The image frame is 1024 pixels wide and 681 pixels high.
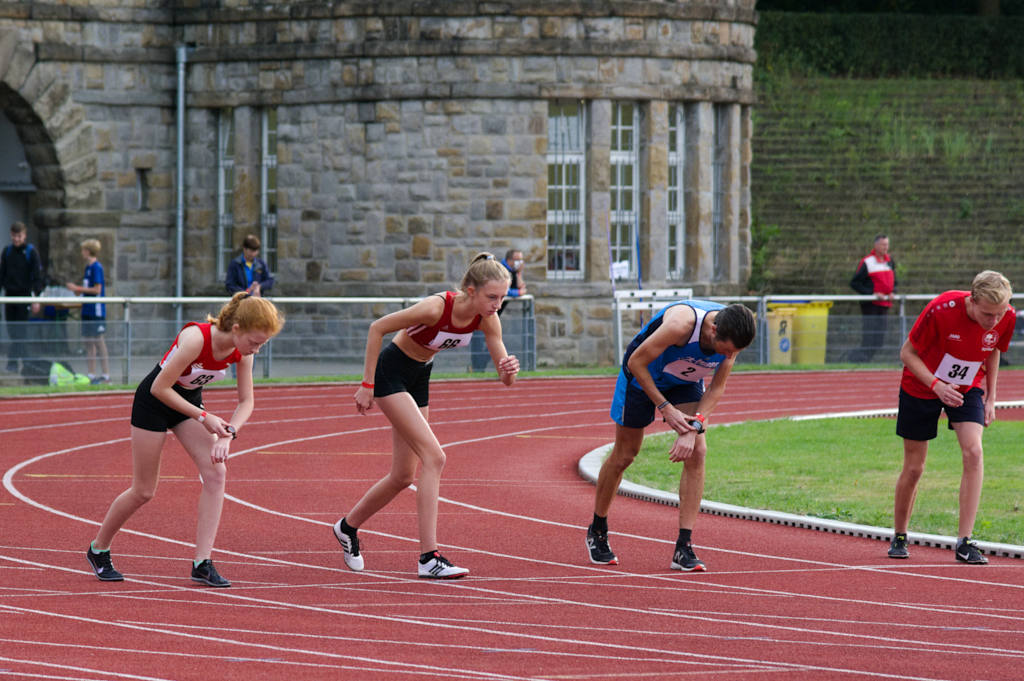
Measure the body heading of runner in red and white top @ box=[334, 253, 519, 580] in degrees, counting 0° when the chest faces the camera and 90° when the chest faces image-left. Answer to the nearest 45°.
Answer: approximately 315°

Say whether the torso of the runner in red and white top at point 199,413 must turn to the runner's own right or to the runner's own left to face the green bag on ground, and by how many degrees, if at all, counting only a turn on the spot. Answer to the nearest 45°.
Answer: approximately 135° to the runner's own left

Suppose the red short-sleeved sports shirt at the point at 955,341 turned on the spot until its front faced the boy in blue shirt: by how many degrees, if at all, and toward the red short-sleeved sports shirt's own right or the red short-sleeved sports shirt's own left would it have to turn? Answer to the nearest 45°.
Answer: approximately 180°

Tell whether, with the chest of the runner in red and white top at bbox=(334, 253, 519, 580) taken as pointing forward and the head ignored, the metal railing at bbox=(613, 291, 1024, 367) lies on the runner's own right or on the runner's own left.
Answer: on the runner's own left
